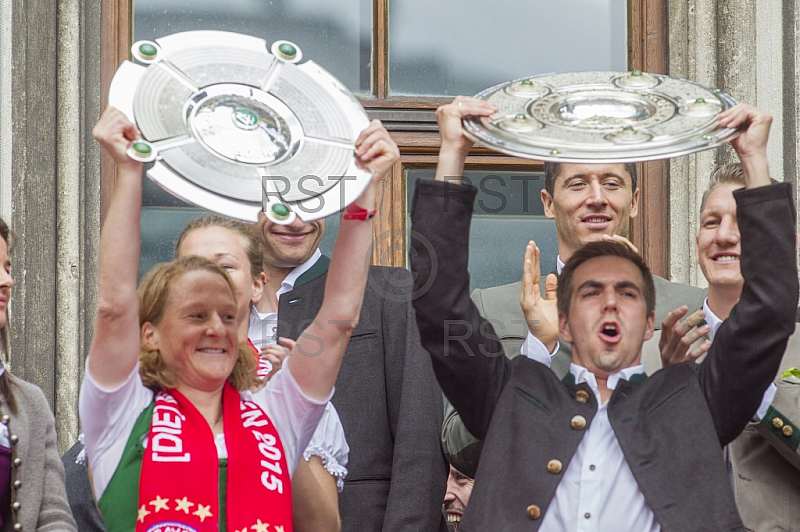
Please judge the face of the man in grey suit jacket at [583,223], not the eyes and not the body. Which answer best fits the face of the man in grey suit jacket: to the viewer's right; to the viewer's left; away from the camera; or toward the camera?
toward the camera

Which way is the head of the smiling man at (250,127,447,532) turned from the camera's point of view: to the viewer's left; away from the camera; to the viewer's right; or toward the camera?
toward the camera

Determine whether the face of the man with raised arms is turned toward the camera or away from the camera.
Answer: toward the camera

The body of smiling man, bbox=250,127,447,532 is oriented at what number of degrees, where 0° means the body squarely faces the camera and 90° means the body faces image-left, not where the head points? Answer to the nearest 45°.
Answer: approximately 45°

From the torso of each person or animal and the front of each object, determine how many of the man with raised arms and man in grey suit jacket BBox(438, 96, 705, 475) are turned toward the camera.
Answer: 2

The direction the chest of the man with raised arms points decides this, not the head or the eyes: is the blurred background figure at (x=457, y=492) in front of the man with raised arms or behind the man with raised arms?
behind

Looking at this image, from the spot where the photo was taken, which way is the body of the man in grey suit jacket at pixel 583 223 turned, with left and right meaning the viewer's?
facing the viewer

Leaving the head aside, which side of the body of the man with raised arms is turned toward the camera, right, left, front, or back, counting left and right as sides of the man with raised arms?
front

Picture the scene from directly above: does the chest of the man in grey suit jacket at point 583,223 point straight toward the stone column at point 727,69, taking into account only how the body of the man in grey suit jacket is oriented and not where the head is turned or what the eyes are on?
no

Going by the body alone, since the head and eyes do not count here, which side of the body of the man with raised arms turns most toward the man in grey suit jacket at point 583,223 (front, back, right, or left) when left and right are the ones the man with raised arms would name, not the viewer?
back
